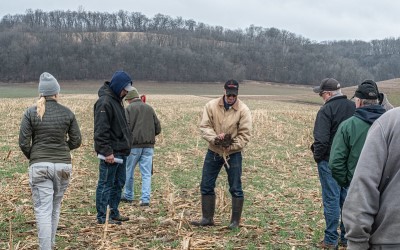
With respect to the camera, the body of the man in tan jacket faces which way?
toward the camera

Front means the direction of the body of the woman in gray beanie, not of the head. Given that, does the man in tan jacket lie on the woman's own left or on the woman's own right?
on the woman's own right

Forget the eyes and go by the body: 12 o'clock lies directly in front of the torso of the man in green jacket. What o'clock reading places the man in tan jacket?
The man in tan jacket is roughly at 12 o'clock from the man in green jacket.

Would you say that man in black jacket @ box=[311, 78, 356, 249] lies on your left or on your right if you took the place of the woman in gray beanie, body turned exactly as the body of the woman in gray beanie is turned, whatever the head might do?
on your right

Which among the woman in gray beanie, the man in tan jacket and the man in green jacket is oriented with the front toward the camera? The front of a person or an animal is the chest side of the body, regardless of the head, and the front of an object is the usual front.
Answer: the man in tan jacket

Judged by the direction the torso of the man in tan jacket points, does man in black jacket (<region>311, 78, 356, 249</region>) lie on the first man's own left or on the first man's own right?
on the first man's own left

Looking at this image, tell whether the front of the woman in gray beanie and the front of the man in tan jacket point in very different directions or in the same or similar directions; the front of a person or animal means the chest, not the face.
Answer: very different directions

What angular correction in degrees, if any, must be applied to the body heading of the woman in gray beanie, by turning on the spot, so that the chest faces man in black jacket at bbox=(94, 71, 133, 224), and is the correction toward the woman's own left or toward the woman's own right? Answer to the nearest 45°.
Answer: approximately 45° to the woman's own right

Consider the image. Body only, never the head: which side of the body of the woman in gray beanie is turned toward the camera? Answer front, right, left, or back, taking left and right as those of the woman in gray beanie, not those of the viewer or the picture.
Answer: back

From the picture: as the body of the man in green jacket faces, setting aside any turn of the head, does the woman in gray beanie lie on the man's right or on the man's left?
on the man's left

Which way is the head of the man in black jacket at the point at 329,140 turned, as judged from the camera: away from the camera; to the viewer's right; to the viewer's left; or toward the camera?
to the viewer's left

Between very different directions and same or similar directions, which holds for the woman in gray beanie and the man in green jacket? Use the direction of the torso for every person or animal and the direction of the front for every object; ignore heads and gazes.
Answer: same or similar directions

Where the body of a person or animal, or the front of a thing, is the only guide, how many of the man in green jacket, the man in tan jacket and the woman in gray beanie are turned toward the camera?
1

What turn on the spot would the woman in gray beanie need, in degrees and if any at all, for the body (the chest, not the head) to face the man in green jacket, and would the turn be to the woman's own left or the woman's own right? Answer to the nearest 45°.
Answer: approximately 135° to the woman's own right

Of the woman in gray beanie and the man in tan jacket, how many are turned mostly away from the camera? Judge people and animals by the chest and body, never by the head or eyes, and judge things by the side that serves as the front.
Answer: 1

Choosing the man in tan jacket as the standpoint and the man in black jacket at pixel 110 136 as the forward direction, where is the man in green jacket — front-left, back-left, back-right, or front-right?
back-left

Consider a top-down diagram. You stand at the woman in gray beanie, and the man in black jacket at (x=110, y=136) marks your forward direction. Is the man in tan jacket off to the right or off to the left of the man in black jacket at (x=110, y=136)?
right

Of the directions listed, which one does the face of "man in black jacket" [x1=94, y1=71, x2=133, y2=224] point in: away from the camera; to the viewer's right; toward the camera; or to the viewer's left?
to the viewer's right
